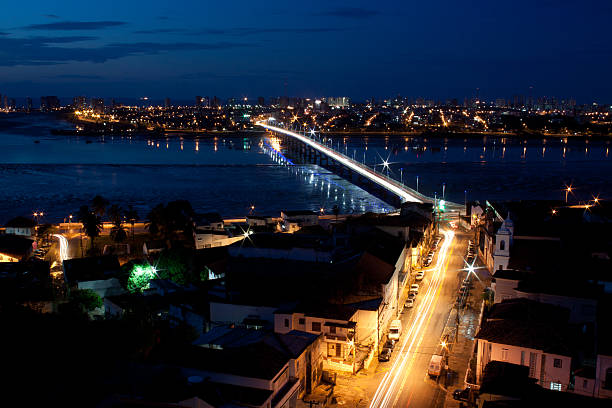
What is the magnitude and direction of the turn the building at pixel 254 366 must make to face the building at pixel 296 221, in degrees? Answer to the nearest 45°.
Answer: approximately 135° to its left

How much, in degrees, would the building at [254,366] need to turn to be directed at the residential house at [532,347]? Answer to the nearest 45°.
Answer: approximately 45° to its left

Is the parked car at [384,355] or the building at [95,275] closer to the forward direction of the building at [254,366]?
the parked car

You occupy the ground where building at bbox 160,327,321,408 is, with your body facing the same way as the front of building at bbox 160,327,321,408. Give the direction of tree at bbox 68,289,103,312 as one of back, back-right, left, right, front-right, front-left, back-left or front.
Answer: back

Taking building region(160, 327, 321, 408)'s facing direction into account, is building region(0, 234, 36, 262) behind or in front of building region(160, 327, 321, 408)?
behind

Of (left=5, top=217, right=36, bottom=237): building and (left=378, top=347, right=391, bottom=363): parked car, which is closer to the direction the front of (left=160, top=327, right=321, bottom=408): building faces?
the parked car

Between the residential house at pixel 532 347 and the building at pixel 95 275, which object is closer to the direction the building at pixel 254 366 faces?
the residential house

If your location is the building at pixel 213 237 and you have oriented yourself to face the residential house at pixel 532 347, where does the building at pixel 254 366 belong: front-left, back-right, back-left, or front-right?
front-right

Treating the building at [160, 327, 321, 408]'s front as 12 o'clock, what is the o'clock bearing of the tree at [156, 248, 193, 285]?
The tree is roughly at 7 o'clock from the building.

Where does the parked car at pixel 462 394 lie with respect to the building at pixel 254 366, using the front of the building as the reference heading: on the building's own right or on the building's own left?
on the building's own left

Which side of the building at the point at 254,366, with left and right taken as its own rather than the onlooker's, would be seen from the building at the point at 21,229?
back

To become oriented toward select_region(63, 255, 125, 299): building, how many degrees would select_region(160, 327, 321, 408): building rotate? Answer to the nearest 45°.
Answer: approximately 180°

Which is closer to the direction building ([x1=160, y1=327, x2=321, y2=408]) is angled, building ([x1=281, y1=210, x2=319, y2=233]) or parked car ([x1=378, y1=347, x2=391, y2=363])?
the parked car

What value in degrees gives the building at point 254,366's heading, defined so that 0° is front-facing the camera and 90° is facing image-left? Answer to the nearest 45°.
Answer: approximately 315°
